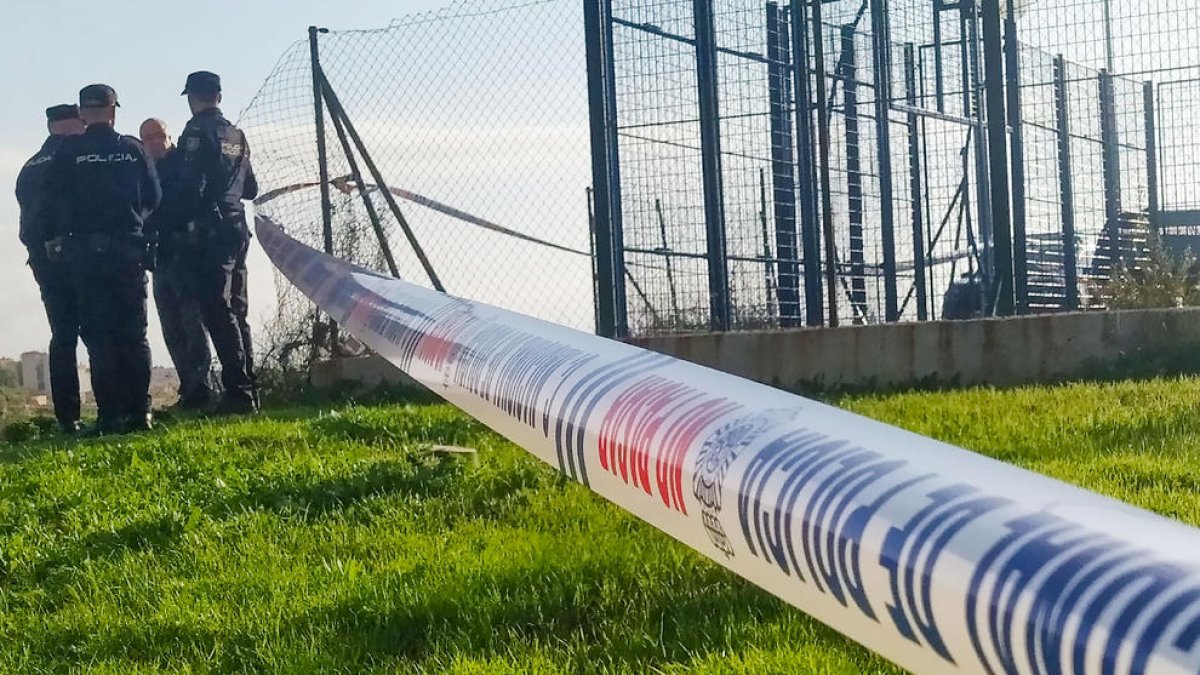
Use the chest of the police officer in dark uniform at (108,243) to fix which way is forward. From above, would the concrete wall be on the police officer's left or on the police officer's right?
on the police officer's right

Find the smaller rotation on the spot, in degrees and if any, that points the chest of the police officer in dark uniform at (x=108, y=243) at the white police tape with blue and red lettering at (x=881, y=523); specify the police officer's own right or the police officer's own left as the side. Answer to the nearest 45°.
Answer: approximately 180°

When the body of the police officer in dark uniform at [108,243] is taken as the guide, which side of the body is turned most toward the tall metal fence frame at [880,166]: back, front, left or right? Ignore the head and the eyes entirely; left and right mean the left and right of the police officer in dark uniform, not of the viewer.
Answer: right

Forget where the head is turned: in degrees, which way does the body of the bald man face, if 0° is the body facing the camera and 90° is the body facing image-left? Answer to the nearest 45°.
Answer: approximately 45°

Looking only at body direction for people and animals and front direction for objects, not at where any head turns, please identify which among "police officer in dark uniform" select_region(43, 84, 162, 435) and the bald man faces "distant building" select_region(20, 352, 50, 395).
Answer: the police officer in dark uniform

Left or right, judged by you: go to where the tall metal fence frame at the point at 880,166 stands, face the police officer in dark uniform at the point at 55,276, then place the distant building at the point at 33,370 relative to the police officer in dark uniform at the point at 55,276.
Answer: right

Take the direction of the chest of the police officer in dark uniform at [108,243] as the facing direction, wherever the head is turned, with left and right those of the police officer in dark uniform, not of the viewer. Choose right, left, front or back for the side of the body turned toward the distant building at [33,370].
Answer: front

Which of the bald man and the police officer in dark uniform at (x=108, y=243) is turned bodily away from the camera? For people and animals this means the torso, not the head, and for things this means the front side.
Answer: the police officer in dark uniform

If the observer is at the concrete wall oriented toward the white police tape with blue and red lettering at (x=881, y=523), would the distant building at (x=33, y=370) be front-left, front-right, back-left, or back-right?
back-right

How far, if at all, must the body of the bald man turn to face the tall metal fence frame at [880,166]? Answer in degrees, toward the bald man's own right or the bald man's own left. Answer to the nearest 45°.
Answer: approximately 135° to the bald man's own left

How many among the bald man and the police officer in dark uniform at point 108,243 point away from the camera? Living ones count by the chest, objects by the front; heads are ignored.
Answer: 1

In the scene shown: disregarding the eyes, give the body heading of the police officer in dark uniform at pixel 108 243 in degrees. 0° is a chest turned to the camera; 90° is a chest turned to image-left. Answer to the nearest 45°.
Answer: approximately 180°

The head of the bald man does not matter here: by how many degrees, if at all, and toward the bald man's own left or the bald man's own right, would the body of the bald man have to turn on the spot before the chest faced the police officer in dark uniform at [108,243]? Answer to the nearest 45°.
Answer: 0° — they already face them

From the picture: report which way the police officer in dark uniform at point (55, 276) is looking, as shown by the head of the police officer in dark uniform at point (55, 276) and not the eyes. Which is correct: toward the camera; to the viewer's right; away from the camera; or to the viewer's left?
to the viewer's right

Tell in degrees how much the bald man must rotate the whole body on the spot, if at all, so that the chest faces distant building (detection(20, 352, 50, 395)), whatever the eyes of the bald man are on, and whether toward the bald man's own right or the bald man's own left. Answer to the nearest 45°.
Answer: approximately 135° to the bald man's own right
